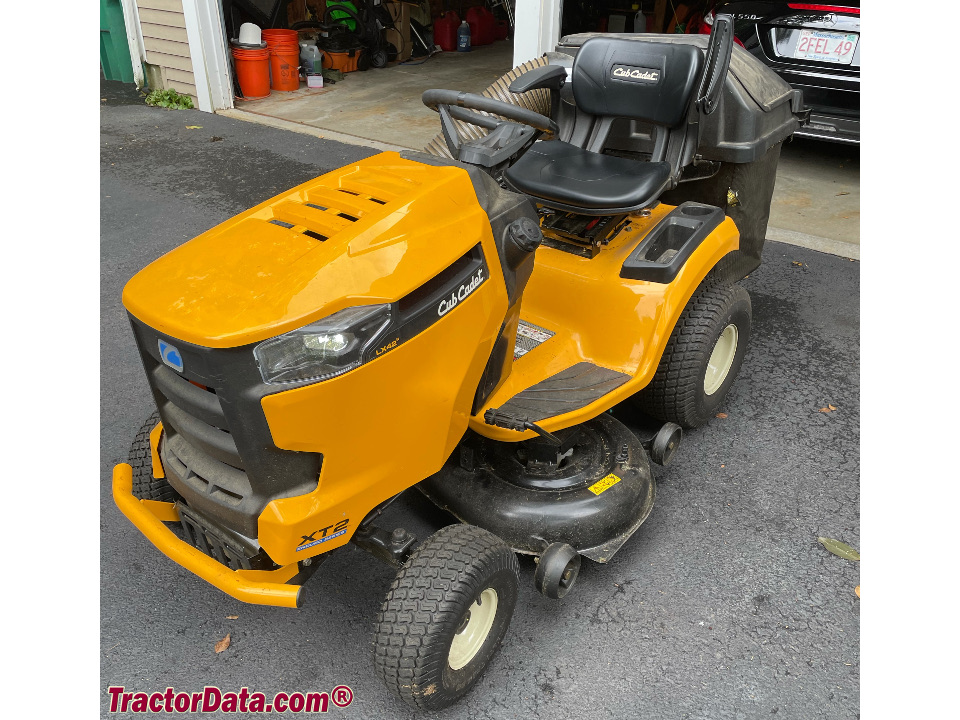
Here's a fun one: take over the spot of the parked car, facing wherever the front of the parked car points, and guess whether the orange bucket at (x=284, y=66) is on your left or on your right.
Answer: on your left

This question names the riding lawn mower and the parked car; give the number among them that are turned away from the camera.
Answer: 1

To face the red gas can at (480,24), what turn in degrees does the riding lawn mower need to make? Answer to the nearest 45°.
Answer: approximately 135° to its right

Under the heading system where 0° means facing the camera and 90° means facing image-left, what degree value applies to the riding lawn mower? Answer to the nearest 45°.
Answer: approximately 45°

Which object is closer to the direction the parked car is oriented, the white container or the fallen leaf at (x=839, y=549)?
the white container

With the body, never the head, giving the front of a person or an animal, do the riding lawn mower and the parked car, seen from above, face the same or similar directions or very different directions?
very different directions

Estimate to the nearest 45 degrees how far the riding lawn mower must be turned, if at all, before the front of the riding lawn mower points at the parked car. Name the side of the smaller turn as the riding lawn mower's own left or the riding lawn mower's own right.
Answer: approximately 180°

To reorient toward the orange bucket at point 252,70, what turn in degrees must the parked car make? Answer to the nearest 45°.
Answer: approximately 90° to its left

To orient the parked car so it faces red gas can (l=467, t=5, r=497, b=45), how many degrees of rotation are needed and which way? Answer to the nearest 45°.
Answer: approximately 45° to its left

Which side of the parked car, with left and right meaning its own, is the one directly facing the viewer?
back

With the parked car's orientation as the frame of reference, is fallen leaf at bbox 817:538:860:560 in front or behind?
behind

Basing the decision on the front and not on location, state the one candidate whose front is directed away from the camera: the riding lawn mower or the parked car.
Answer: the parked car

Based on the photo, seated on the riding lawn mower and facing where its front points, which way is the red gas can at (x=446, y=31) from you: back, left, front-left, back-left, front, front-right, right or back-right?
back-right
